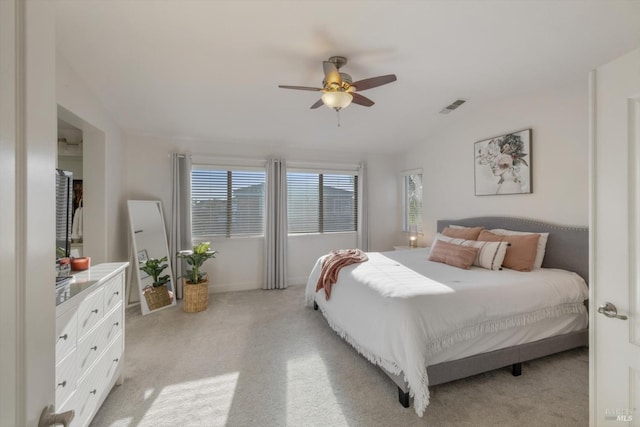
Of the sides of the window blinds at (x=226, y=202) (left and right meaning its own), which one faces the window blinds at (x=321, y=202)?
left

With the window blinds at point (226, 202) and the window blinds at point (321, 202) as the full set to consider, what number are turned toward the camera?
2

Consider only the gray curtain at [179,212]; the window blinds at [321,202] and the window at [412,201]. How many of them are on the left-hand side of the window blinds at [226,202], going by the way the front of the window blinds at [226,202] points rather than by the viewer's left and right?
2

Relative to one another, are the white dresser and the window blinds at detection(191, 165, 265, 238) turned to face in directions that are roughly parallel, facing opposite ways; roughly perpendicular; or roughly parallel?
roughly perpendicular

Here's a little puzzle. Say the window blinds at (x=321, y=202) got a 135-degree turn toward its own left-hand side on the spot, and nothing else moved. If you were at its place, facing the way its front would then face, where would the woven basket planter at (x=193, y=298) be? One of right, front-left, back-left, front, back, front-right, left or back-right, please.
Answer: back

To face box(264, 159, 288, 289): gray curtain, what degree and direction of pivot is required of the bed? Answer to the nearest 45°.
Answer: approximately 90° to its right

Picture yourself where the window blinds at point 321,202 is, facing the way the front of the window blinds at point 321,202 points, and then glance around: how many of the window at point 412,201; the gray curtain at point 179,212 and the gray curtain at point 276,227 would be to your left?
1

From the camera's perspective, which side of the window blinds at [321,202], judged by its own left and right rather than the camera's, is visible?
front

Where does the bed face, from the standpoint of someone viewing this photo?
facing the viewer and to the left of the viewer

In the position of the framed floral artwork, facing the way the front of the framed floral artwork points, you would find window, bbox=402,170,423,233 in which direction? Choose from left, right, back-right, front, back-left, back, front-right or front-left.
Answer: right

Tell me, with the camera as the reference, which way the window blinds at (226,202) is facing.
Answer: facing the viewer

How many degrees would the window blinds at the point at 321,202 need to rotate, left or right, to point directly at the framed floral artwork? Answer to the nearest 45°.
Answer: approximately 45° to its left

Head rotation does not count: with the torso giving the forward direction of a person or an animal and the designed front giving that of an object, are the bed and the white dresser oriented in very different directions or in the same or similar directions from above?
very different directions

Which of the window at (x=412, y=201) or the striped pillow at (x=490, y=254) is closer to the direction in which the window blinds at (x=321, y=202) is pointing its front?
the striped pillow

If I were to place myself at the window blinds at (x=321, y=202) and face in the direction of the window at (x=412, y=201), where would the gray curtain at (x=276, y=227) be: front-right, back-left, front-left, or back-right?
back-right

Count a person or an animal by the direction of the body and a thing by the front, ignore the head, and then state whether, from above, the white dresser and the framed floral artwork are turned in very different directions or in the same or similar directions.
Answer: very different directions

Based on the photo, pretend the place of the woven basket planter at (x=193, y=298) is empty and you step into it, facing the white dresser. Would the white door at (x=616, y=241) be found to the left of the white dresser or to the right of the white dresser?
left
